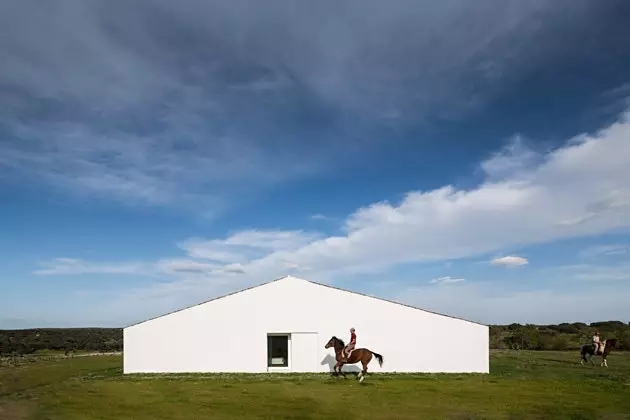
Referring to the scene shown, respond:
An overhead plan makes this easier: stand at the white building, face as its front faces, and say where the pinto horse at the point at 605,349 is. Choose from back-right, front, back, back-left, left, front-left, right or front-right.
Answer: left

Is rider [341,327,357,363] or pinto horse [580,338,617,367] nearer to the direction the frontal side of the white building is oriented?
the rider

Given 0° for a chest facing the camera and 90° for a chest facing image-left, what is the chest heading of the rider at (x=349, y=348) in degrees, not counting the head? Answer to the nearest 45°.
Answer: approximately 90°

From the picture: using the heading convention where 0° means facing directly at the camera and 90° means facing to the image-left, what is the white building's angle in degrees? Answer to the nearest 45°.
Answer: approximately 0°
